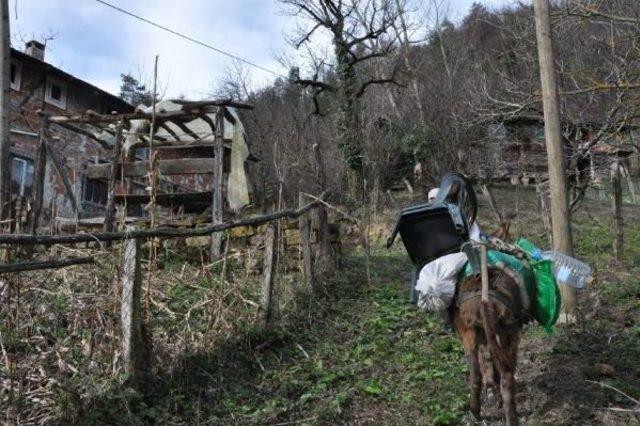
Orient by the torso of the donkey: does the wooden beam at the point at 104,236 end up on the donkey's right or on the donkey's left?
on the donkey's left

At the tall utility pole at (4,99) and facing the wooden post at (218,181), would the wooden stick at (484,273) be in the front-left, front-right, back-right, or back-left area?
front-right

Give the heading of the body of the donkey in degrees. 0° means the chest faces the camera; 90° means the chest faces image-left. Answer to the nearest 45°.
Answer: approximately 180°

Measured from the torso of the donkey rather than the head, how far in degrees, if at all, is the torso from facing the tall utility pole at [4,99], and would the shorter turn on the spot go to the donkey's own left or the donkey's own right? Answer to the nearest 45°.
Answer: approximately 90° to the donkey's own left

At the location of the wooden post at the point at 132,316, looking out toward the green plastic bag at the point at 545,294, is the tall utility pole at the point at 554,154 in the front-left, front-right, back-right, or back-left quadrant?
front-left

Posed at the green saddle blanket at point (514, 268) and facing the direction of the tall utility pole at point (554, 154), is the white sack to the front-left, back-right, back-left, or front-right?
back-left

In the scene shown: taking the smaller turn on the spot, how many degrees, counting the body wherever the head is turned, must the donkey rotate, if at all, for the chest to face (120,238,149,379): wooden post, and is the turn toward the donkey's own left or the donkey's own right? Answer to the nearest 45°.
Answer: approximately 90° to the donkey's own left

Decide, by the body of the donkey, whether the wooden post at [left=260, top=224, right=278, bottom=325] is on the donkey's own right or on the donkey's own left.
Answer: on the donkey's own left

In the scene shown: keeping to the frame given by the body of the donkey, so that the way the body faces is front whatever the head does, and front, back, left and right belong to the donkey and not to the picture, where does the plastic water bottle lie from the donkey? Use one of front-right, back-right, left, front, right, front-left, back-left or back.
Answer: front-right

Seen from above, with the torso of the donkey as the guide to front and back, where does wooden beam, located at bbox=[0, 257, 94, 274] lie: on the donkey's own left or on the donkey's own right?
on the donkey's own left
